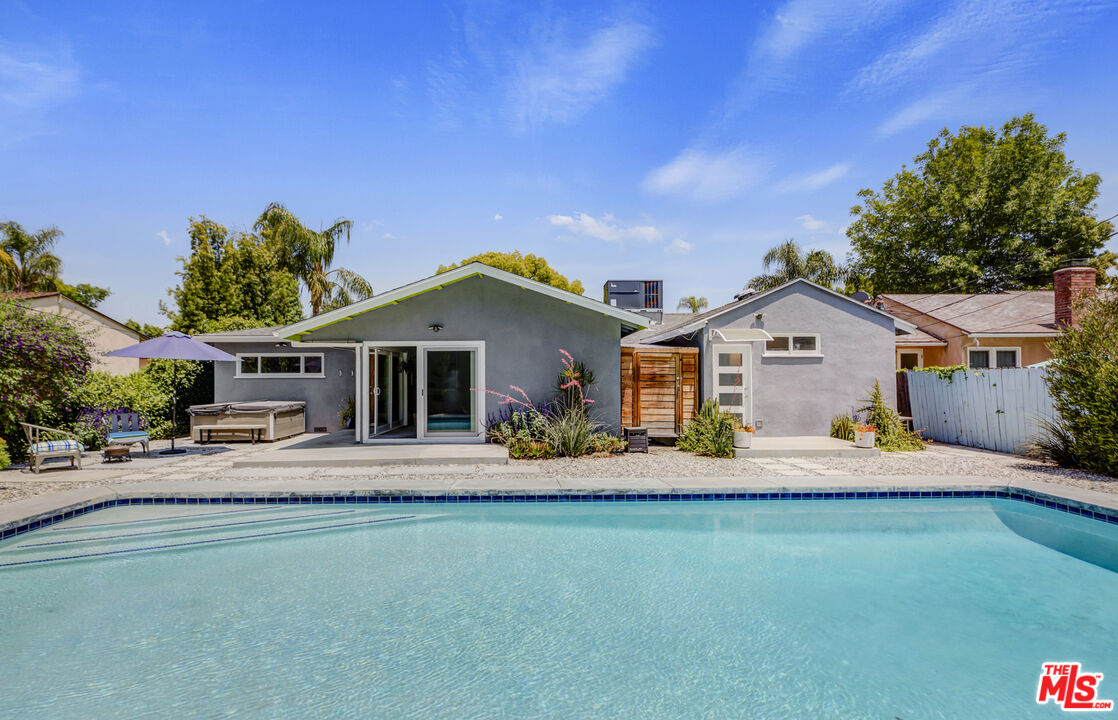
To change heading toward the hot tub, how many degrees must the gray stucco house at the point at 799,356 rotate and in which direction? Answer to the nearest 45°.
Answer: approximately 90° to its right

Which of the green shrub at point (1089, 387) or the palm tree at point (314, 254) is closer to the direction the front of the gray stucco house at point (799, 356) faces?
the green shrub

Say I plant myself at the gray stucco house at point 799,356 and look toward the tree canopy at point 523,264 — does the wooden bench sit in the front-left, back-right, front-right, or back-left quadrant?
front-left

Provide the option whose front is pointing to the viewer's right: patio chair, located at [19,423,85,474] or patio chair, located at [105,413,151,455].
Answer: patio chair, located at [19,423,85,474]

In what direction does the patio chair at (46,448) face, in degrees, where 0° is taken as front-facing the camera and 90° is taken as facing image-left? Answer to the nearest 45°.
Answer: approximately 270°

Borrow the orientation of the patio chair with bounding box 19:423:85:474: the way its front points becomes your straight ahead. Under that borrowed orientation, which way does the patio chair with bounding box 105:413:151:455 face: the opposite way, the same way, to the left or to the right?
to the right

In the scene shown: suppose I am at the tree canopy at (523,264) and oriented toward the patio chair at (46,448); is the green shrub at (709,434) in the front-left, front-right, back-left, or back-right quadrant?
front-left

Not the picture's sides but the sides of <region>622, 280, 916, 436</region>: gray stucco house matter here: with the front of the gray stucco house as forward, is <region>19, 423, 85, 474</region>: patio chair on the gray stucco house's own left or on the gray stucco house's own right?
on the gray stucco house's own right

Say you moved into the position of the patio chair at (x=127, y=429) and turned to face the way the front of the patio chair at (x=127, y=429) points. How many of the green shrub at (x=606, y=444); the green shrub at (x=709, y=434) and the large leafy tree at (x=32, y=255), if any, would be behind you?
1

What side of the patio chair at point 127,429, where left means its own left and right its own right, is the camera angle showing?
front
